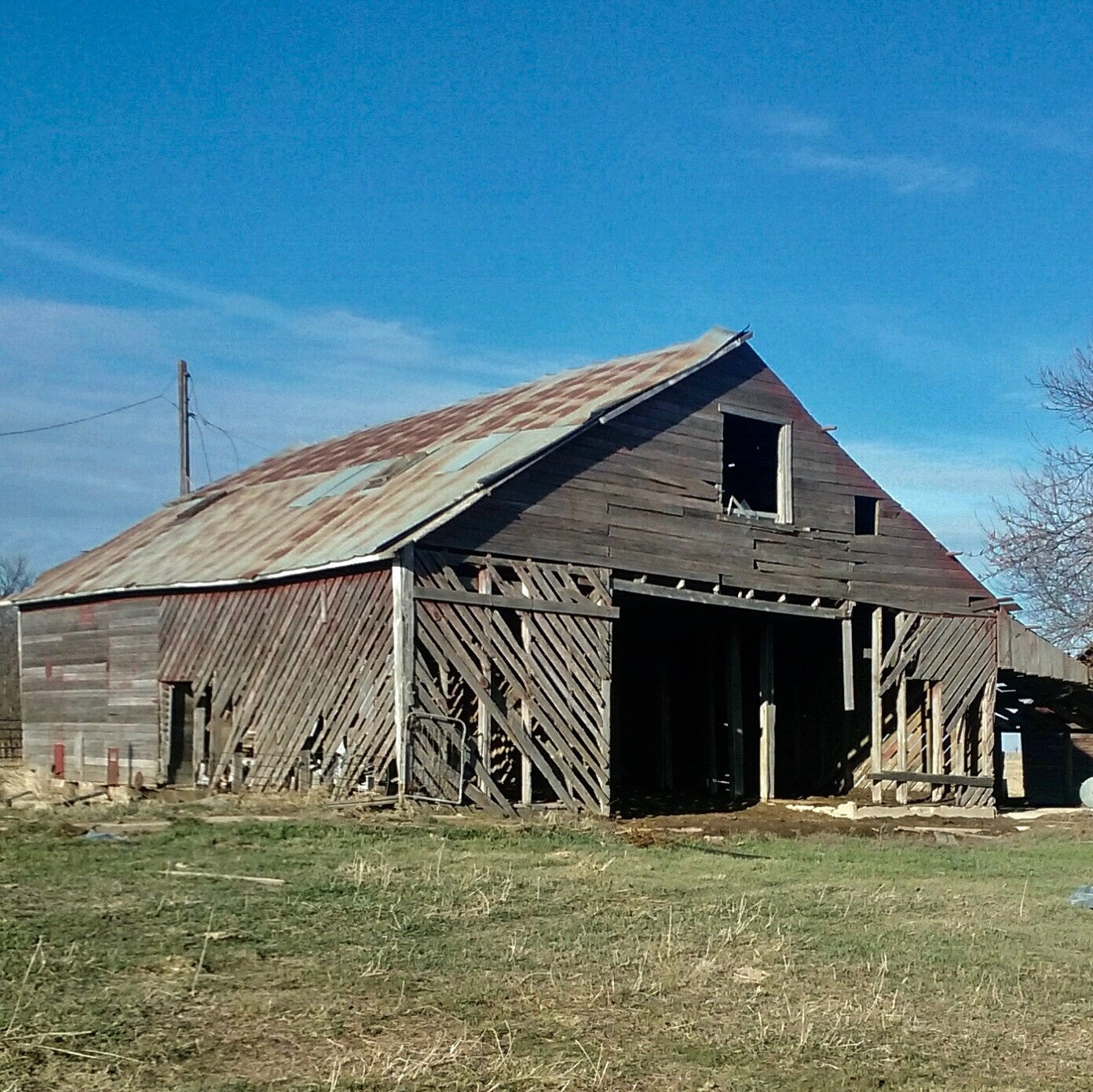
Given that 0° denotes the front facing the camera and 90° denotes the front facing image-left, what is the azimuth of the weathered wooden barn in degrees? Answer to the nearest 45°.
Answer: approximately 315°
